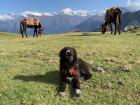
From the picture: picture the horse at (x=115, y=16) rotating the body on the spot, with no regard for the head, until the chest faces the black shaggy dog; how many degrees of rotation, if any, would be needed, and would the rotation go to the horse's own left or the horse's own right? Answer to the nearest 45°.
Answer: approximately 45° to the horse's own left

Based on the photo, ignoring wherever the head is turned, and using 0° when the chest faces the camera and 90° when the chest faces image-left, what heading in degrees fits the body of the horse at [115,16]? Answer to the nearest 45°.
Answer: approximately 45°
